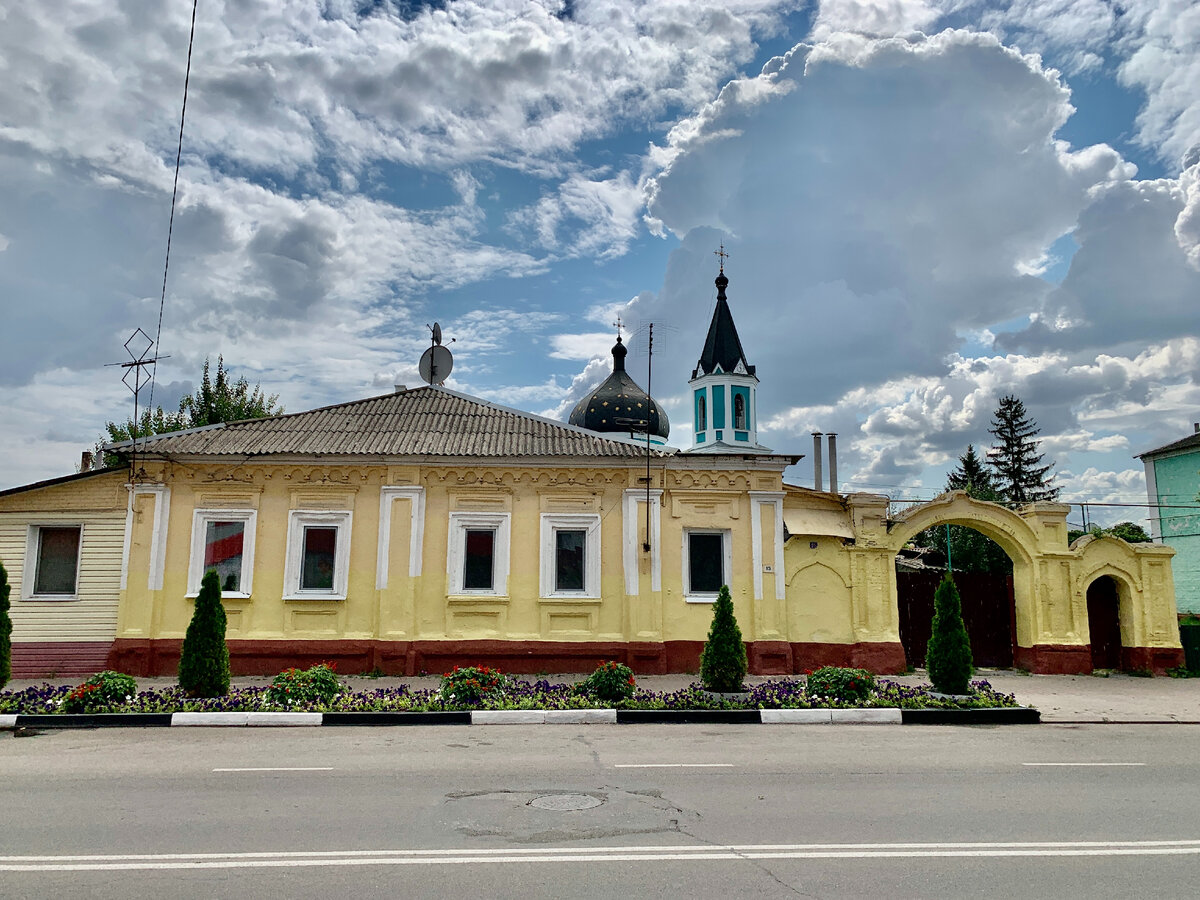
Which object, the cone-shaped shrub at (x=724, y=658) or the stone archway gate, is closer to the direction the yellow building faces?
the cone-shaped shrub

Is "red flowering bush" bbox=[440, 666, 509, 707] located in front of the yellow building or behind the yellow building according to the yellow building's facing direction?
in front

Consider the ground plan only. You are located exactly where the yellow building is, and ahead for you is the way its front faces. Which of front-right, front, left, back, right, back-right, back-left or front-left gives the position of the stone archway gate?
left

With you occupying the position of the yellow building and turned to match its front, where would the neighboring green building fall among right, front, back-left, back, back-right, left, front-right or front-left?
back-left

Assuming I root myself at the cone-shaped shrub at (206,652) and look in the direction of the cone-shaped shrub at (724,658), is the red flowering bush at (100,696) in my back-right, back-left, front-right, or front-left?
back-right

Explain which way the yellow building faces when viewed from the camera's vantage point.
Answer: facing the viewer

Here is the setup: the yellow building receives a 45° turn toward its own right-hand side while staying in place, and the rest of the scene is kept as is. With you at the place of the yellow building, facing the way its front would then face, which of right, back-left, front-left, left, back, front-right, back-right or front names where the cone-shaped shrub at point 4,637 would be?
front

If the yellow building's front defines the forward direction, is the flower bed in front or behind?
in front

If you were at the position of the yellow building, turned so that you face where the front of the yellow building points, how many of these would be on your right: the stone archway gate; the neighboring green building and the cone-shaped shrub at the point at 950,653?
0

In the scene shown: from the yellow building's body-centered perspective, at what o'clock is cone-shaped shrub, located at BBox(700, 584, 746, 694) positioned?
The cone-shaped shrub is roughly at 10 o'clock from the yellow building.

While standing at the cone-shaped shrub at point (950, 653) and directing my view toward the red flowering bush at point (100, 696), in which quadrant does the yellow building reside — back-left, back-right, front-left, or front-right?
front-right

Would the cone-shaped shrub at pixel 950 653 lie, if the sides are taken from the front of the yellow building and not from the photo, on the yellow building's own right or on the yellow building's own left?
on the yellow building's own left
